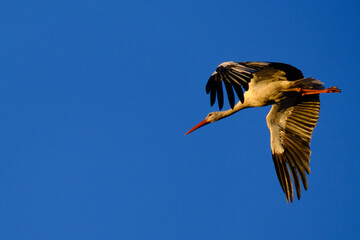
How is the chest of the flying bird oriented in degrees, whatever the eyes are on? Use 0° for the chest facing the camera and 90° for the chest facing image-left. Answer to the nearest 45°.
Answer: approximately 90°
